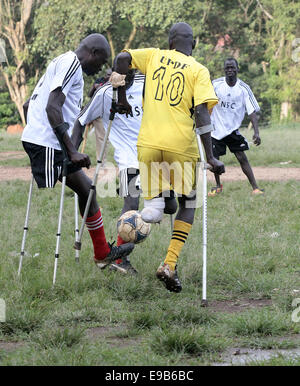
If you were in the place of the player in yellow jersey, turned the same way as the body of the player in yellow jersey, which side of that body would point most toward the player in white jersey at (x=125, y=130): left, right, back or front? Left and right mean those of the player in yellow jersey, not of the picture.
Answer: front

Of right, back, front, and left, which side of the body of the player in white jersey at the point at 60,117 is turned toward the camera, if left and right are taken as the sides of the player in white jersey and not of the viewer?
right

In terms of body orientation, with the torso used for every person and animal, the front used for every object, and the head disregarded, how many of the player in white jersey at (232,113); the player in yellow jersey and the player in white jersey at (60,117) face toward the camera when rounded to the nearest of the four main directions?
1

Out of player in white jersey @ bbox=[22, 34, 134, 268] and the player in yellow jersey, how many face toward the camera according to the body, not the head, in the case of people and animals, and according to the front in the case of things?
0

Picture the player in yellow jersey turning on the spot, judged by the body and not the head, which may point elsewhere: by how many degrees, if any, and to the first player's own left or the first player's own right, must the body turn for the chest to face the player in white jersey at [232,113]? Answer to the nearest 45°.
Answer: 0° — they already face them

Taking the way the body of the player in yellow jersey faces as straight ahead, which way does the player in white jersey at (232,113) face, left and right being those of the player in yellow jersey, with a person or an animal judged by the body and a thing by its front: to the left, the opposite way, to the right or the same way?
the opposite way

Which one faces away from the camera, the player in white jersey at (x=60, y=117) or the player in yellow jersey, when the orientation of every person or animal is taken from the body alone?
the player in yellow jersey

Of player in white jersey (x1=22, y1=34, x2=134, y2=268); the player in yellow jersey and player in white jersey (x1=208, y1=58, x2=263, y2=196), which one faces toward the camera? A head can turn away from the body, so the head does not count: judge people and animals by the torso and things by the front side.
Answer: player in white jersey (x1=208, y1=58, x2=263, y2=196)

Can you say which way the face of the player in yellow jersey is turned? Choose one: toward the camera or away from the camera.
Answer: away from the camera

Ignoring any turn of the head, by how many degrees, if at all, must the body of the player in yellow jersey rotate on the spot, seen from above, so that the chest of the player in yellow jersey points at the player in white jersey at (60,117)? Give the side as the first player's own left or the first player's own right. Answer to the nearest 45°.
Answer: approximately 90° to the first player's own left

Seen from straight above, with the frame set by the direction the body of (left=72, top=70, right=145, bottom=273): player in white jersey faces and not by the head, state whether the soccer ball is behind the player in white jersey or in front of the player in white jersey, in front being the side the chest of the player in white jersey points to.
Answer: in front

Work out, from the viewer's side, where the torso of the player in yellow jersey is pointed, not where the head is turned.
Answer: away from the camera
